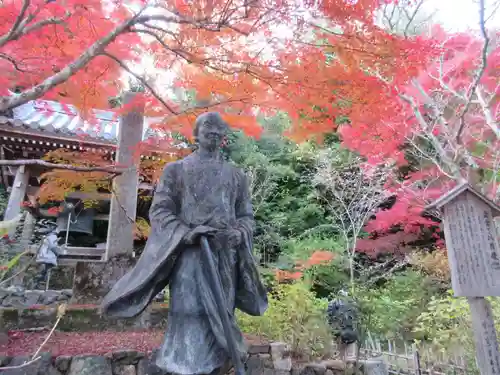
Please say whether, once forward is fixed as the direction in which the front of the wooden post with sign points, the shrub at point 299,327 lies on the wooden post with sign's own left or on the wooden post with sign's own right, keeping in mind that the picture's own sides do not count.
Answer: on the wooden post with sign's own right

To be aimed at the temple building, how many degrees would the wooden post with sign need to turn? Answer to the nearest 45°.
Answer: approximately 90° to its right

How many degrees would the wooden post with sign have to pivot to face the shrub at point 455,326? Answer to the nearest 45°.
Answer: approximately 180°

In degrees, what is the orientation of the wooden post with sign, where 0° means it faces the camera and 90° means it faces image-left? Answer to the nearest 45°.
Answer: approximately 0°

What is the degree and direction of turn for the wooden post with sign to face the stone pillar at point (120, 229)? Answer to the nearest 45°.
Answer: approximately 90° to its right

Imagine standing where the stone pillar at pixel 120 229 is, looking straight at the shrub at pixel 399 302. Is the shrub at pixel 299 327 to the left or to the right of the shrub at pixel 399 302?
right

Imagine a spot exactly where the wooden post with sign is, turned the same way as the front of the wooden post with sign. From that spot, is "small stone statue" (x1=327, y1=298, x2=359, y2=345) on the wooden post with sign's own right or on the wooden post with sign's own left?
on the wooden post with sign's own right
